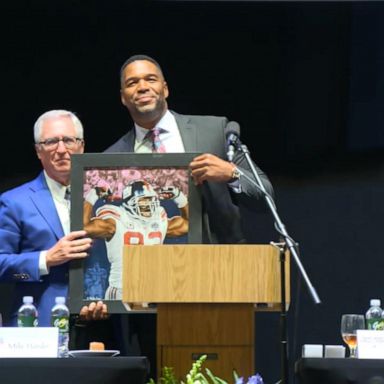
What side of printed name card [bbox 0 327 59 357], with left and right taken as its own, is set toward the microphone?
left

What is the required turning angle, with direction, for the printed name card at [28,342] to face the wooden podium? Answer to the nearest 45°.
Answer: approximately 90° to its left

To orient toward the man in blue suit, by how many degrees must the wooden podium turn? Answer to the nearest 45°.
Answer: approximately 135° to its right

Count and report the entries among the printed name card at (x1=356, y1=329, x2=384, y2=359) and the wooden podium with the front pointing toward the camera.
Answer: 2

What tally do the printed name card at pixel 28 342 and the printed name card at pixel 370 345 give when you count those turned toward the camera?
2

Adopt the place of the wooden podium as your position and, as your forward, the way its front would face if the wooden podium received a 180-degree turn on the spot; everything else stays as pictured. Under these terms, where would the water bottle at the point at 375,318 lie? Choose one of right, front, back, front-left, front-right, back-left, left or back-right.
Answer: front-right

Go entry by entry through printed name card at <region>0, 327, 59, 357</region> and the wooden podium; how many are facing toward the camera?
2

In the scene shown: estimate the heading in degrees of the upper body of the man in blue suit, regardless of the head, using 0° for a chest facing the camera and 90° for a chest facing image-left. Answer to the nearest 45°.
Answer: approximately 315°

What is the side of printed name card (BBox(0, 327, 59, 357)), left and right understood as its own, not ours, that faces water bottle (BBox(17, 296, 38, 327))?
back

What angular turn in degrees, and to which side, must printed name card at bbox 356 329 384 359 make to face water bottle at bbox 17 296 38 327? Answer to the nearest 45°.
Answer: approximately 135° to its right
